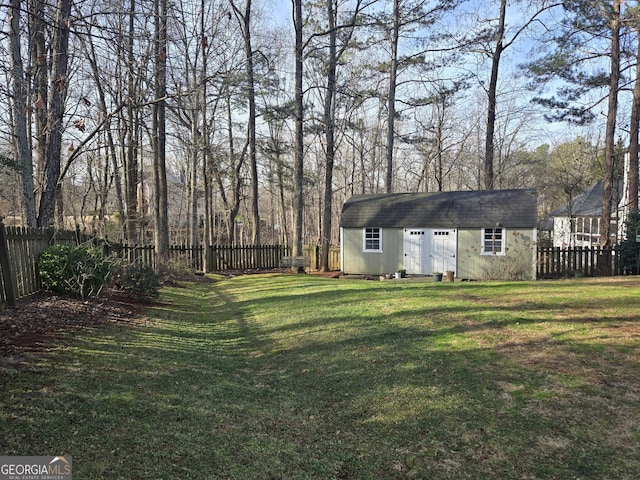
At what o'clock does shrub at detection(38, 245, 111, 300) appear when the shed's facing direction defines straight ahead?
The shrub is roughly at 1 o'clock from the shed.

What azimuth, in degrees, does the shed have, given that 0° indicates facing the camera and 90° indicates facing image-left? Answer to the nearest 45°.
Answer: approximately 0°

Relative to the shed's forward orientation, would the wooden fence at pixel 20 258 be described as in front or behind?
in front

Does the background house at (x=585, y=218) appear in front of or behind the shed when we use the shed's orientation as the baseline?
behind

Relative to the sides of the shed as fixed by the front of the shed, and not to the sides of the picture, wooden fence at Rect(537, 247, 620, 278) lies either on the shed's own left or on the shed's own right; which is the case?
on the shed's own left

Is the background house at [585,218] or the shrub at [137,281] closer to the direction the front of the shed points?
the shrub
